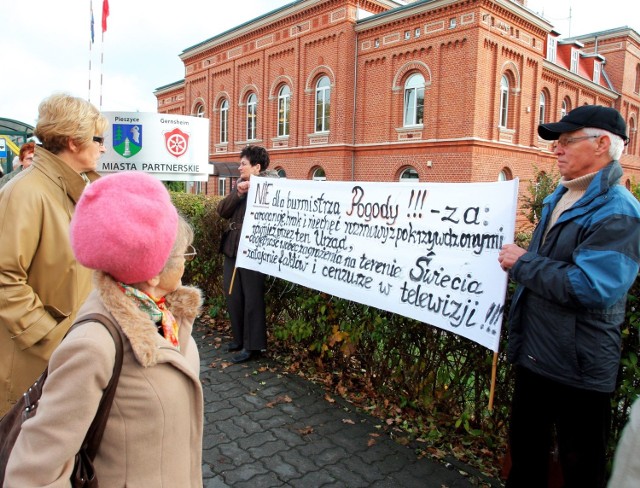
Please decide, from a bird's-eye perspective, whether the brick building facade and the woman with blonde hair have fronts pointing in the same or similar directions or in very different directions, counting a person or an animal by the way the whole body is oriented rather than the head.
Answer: very different directions

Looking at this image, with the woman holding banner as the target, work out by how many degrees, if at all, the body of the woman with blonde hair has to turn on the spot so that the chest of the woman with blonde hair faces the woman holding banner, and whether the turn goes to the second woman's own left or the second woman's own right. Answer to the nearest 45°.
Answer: approximately 45° to the second woman's own left

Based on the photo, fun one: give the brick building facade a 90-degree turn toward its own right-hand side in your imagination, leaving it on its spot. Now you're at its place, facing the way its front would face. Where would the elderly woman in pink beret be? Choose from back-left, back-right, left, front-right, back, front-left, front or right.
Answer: back-left

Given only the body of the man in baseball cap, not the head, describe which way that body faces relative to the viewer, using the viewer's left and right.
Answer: facing the viewer and to the left of the viewer

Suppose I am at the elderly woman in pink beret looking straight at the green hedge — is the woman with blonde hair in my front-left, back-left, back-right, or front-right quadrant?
front-left

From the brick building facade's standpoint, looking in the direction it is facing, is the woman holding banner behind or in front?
in front

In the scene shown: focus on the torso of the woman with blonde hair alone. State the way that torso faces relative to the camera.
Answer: to the viewer's right

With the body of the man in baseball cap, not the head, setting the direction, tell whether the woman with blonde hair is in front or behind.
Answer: in front

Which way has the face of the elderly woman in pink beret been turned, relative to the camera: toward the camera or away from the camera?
away from the camera

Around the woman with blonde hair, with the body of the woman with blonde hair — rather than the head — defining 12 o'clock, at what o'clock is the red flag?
The red flag is roughly at 9 o'clock from the woman with blonde hair.

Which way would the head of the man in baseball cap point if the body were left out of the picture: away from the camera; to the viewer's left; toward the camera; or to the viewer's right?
to the viewer's left

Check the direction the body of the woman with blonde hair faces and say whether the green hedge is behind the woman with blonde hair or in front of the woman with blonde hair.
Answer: in front

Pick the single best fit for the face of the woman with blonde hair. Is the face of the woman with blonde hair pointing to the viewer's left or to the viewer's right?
to the viewer's right

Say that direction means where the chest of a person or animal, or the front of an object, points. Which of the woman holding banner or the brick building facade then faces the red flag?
the brick building facade

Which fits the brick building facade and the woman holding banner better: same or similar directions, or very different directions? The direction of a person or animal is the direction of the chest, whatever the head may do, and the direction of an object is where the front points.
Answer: same or similar directions
